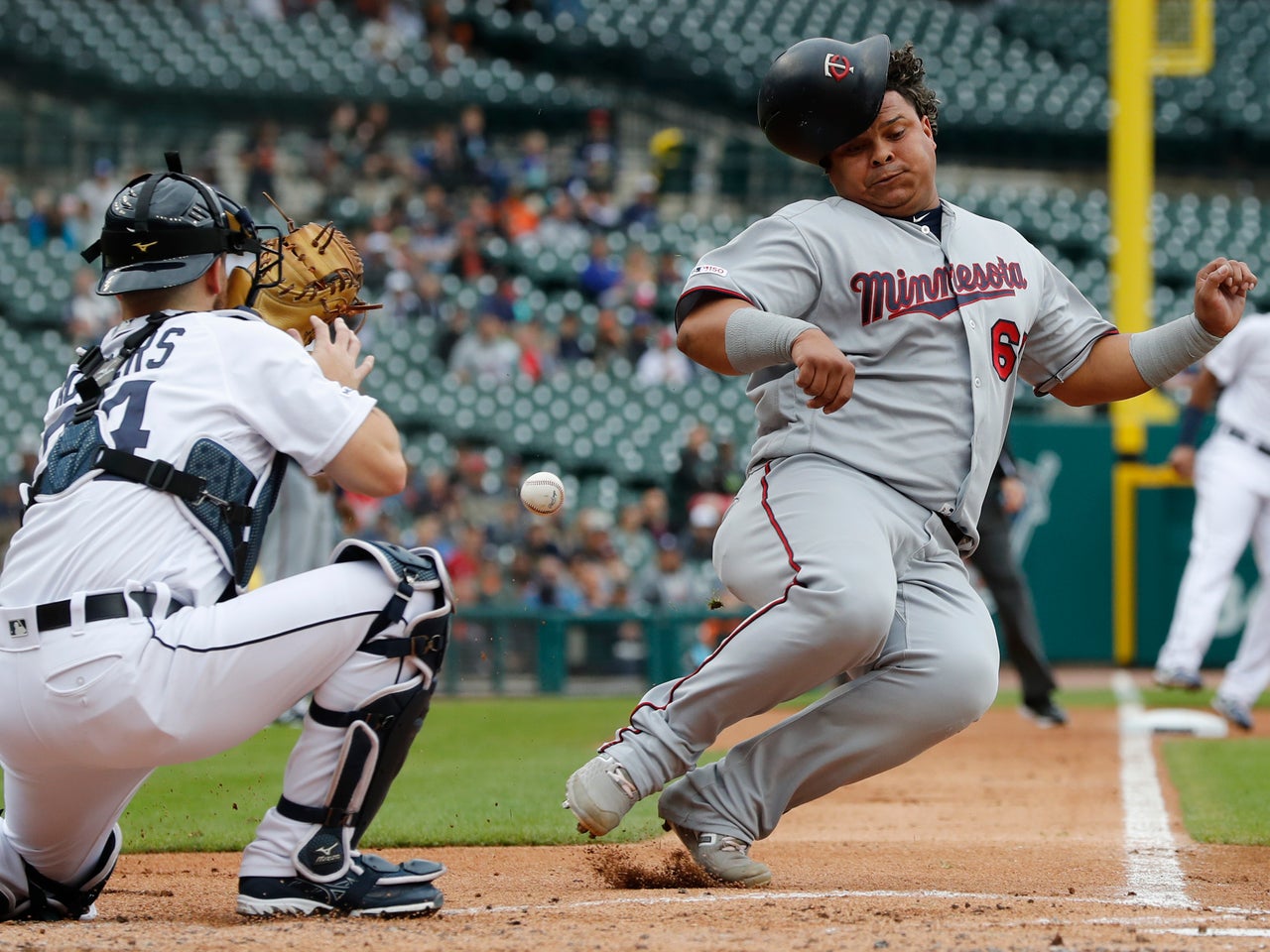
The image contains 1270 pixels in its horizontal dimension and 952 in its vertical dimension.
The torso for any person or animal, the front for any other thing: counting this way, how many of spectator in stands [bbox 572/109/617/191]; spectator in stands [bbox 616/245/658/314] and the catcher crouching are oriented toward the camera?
2

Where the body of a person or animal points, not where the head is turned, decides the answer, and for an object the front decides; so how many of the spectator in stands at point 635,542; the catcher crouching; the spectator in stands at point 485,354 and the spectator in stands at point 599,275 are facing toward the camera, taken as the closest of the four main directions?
3

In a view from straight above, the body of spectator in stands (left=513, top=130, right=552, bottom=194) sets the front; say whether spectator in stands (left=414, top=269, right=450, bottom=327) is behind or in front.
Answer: in front

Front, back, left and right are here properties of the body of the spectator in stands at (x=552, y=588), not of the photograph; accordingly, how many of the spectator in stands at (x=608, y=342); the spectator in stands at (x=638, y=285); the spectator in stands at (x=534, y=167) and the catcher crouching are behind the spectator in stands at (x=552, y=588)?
3

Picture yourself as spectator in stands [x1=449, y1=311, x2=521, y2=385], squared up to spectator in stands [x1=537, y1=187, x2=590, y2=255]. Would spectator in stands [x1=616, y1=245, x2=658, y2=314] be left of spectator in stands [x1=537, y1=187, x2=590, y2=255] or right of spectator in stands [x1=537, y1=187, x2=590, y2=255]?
right

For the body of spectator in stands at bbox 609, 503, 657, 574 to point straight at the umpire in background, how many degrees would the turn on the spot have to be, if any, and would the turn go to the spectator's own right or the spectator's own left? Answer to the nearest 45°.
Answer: approximately 45° to the spectator's own left

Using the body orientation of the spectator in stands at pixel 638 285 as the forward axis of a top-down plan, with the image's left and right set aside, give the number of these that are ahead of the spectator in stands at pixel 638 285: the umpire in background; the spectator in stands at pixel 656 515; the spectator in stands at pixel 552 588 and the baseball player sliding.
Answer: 4

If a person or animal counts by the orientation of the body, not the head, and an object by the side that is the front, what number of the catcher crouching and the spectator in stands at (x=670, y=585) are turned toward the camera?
1

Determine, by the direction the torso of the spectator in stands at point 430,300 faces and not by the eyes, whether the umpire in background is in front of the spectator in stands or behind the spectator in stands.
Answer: in front

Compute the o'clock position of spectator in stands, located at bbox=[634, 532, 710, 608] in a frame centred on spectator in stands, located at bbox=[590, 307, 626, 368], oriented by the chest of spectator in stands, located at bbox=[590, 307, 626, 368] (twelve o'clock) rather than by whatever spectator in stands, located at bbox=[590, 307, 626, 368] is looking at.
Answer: spectator in stands, located at bbox=[634, 532, 710, 608] is roughly at 12 o'clock from spectator in stands, located at bbox=[590, 307, 626, 368].

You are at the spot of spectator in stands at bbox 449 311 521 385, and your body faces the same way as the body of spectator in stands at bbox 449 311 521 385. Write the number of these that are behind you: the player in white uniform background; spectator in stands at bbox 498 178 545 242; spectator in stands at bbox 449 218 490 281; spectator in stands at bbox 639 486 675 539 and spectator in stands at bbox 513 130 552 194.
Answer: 3

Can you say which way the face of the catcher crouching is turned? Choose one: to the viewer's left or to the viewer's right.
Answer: to the viewer's right

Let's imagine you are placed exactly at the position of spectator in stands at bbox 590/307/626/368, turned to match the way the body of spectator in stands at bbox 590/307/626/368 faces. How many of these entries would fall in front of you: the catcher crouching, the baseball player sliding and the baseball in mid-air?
3
